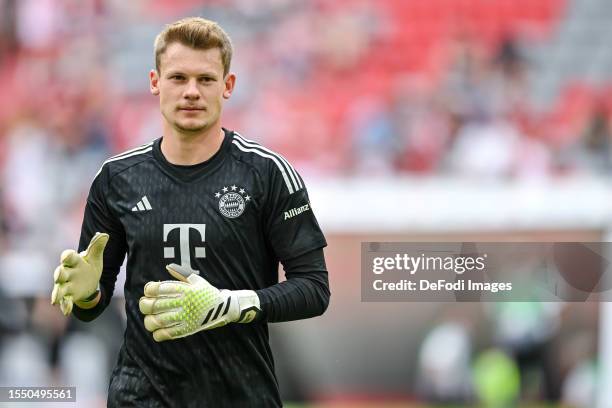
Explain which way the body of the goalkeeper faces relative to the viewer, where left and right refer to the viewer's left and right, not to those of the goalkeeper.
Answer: facing the viewer
